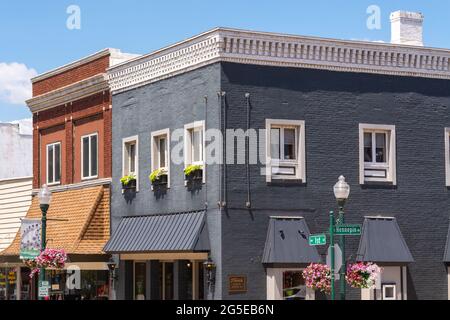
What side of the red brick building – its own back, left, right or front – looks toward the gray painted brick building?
left

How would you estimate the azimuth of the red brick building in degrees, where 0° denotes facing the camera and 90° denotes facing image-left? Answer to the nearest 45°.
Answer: approximately 45°

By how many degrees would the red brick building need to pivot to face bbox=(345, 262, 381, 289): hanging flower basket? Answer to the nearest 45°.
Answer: approximately 90° to its left

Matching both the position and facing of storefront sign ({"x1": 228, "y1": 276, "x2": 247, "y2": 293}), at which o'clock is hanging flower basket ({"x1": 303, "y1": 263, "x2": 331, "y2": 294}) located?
The hanging flower basket is roughly at 10 o'clock from the storefront sign.

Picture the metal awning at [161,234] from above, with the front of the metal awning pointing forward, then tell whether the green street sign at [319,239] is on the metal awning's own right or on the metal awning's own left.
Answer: on the metal awning's own left

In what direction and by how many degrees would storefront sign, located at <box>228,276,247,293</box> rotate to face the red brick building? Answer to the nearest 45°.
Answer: approximately 135° to its right

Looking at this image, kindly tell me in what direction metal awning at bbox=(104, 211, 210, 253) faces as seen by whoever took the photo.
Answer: facing the viewer and to the left of the viewer
